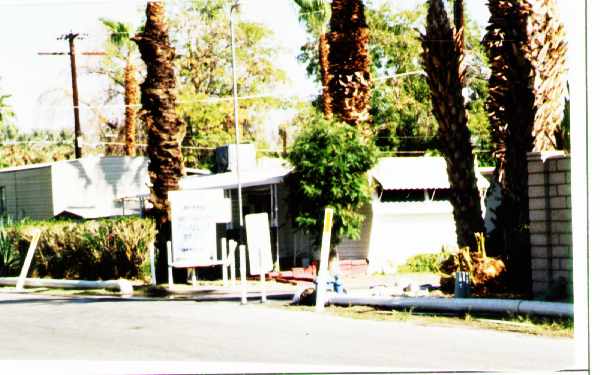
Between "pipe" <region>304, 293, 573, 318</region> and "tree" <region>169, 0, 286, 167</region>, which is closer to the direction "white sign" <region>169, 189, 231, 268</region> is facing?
the pipe

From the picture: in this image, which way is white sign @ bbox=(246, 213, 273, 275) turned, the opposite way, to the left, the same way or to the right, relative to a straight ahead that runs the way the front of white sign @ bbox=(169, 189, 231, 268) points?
the same way

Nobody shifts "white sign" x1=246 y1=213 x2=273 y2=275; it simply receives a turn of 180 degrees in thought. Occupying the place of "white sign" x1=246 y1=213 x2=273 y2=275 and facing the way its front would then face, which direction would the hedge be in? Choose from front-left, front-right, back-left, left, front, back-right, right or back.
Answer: front-left

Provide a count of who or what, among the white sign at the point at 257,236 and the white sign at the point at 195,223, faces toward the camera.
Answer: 2

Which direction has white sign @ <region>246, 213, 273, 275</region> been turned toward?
toward the camera

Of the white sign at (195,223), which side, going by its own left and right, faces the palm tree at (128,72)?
back

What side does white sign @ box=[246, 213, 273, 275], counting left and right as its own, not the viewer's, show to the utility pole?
back

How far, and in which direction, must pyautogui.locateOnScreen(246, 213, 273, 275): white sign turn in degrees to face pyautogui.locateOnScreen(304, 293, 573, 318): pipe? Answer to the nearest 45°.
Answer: approximately 45° to its left

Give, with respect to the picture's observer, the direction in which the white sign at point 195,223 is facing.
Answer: facing the viewer

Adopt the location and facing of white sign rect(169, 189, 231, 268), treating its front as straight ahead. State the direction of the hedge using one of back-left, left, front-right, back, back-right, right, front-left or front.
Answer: back-right

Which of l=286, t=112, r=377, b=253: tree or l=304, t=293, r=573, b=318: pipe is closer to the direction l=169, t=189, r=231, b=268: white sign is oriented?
the pipe
